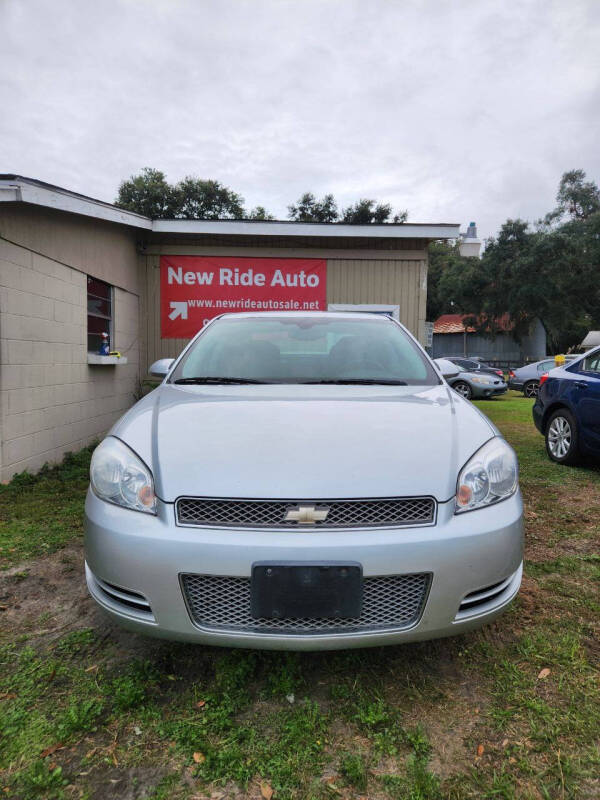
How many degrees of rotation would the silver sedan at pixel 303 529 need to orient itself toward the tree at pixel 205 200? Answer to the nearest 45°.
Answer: approximately 180°

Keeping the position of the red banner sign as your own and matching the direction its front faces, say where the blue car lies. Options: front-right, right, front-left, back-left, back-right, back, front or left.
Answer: front-left

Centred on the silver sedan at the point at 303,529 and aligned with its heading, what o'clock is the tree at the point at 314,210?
The tree is roughly at 6 o'clock from the silver sedan.

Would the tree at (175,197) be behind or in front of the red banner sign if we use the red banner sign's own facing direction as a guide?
behind

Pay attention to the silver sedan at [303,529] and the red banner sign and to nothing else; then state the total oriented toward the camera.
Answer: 2

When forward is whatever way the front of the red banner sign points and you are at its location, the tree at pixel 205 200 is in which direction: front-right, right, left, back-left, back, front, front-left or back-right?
back

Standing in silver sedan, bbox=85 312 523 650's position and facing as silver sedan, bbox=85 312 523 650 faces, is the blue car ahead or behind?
behind

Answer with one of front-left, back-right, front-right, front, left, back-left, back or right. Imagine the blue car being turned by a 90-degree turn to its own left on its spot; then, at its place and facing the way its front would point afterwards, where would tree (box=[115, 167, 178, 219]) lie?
left

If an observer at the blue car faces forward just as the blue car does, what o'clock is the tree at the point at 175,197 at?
The tree is roughly at 6 o'clock from the blue car.
